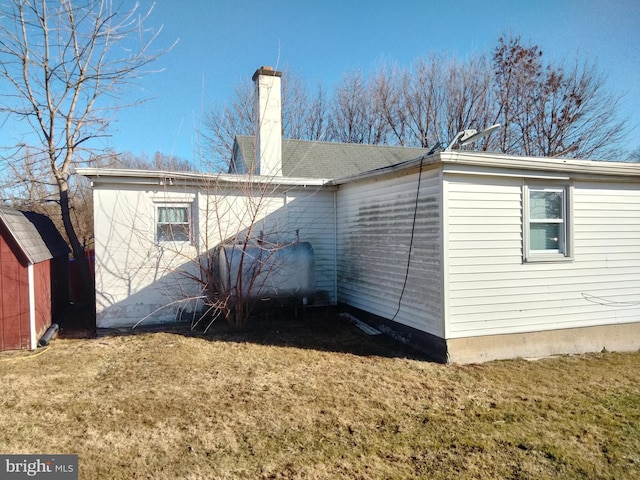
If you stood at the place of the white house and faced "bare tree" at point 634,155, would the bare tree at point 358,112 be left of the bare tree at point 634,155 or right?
left

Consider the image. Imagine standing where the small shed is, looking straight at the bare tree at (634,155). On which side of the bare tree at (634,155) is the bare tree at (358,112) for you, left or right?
left

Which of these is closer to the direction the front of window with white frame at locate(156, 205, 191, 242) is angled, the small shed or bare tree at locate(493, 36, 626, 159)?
the small shed

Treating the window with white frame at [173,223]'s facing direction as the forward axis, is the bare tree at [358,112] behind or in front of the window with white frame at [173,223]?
behind

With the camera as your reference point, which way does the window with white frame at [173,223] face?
facing the viewer

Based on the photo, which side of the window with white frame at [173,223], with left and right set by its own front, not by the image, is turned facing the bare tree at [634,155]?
left

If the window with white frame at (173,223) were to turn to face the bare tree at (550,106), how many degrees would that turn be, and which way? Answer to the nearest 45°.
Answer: approximately 90° to its left

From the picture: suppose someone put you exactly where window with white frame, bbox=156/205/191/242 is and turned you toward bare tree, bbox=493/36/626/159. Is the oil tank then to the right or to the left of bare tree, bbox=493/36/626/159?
right

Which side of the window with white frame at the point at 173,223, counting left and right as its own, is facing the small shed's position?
right

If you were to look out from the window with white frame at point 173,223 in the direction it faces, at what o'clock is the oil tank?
The oil tank is roughly at 10 o'clock from the window with white frame.
